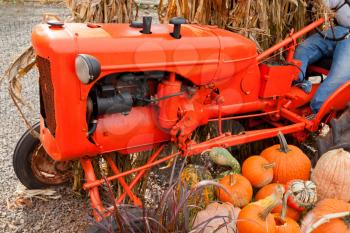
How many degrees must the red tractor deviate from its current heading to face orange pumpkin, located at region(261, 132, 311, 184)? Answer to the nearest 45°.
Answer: approximately 135° to its left

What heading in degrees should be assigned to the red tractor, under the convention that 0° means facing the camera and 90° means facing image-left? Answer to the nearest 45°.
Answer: approximately 45°

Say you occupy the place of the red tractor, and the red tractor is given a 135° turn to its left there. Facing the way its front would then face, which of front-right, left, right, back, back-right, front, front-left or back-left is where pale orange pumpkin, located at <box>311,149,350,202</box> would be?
front

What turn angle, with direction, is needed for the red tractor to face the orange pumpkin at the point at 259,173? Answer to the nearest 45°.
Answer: approximately 135° to its left

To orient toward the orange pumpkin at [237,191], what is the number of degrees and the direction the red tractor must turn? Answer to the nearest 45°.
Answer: approximately 135° to its left

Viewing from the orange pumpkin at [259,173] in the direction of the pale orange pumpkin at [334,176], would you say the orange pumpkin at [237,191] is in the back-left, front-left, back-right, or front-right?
back-right

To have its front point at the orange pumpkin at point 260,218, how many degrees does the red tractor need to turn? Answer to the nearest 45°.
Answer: approximately 90° to its left
